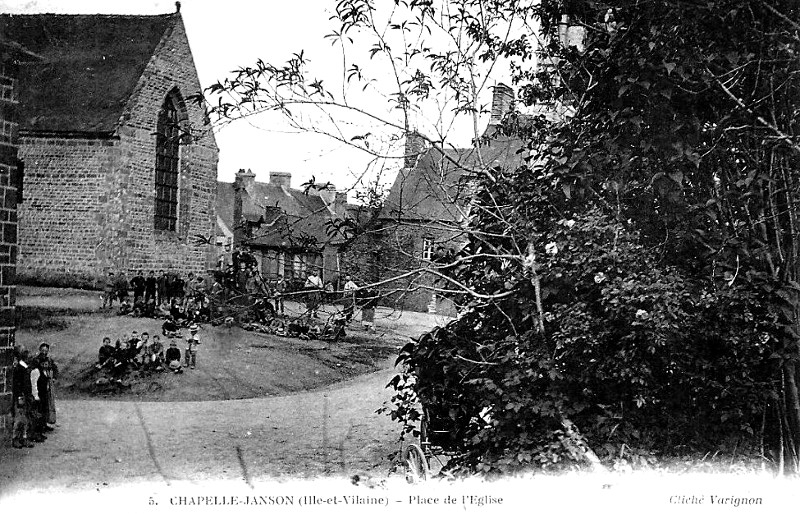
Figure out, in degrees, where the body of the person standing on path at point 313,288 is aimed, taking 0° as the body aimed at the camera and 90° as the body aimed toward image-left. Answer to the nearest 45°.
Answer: approximately 0°

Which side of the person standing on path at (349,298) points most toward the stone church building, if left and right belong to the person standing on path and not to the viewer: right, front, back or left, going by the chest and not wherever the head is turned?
right

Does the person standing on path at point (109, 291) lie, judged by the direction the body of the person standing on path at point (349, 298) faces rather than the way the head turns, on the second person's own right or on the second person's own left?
on the second person's own right

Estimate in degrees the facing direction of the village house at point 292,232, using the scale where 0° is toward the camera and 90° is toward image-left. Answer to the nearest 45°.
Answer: approximately 0°
